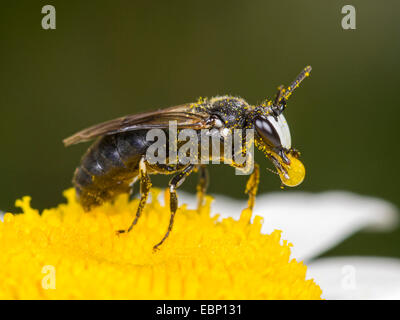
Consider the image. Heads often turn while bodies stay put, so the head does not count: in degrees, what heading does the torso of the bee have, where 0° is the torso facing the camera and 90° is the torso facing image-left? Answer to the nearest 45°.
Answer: approximately 270°
